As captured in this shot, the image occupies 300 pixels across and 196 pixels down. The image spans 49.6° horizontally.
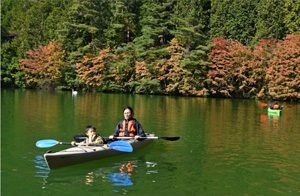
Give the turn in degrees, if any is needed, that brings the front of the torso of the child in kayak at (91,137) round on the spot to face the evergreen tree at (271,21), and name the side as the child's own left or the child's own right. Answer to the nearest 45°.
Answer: approximately 180°

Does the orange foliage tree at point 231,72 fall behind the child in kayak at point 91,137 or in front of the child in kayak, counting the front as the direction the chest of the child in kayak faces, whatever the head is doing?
behind

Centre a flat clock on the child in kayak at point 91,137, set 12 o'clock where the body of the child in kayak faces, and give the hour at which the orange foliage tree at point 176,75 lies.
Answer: The orange foliage tree is roughly at 5 o'clock from the child in kayak.

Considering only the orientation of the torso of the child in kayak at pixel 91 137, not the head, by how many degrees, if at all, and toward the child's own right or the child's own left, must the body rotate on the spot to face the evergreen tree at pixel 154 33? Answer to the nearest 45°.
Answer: approximately 135° to the child's own right

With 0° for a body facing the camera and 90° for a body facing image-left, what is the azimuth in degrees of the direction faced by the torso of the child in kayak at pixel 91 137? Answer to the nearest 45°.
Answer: approximately 45°

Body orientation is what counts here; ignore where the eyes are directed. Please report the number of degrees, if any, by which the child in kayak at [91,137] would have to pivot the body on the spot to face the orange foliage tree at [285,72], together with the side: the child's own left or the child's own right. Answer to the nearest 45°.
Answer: approximately 180°
